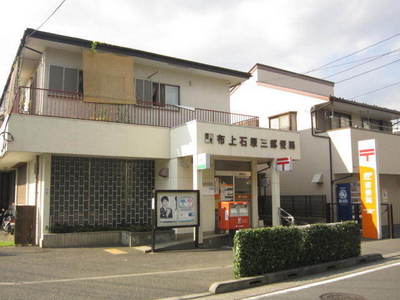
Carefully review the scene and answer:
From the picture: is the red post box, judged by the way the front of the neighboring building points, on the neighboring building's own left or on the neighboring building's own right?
on the neighboring building's own right

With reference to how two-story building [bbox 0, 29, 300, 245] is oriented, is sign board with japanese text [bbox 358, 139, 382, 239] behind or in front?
in front

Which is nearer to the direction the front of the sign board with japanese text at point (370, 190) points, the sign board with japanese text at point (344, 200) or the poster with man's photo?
the poster with man's photo

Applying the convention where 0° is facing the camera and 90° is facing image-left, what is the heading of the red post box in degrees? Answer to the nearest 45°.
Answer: approximately 315°

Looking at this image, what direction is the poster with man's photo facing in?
toward the camera

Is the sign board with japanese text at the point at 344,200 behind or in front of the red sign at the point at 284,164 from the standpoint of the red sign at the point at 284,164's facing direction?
behind

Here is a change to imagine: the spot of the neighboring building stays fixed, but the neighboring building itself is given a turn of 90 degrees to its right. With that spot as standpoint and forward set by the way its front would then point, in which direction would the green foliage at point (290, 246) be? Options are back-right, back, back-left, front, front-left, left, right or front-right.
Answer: front-left

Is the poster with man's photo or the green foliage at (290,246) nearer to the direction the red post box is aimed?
the green foliage

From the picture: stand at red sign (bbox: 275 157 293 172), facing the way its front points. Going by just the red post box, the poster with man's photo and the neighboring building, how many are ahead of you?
2

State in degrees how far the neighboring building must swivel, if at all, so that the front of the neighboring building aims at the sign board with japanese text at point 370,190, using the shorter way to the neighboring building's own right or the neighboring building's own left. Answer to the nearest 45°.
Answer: approximately 45° to the neighboring building's own right

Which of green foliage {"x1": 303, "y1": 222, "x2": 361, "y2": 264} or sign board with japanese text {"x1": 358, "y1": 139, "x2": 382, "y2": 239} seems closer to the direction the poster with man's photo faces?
the green foliage

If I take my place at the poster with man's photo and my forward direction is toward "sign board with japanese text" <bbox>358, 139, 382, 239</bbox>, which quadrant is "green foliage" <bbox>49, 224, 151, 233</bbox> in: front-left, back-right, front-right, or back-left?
back-left

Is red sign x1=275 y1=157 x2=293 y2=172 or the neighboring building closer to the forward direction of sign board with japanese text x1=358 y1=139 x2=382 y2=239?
the red sign

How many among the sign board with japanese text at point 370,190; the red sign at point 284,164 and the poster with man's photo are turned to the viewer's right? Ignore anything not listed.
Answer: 0
